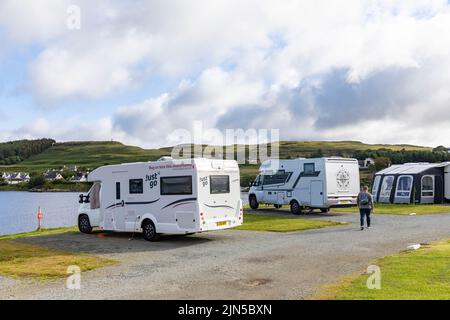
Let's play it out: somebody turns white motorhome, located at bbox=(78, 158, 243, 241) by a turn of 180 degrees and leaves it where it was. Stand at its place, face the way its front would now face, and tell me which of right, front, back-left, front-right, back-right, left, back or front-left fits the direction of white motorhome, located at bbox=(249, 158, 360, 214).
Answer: left

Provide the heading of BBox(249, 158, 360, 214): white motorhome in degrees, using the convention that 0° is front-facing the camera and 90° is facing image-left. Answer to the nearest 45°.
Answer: approximately 135°

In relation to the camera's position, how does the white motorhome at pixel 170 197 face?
facing away from the viewer and to the left of the viewer
